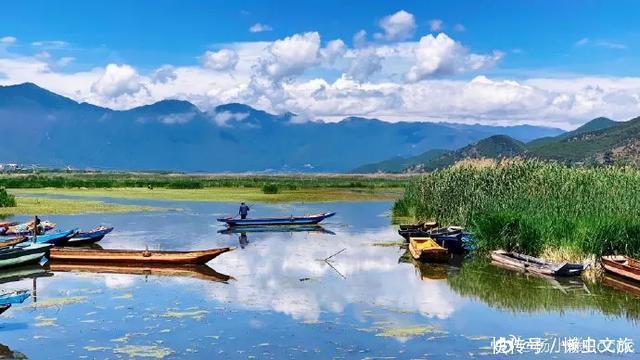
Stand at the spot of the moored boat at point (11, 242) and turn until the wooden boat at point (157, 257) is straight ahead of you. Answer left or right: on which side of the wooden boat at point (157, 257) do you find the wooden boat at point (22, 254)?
right

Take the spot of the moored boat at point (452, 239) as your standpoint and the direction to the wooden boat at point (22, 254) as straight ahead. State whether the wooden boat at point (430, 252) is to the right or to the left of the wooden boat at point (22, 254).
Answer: left

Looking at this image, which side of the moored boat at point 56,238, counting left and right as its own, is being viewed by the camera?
right

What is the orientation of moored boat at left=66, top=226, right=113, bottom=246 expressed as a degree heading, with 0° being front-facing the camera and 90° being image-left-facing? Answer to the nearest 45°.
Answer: approximately 225°

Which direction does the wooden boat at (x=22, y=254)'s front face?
to the viewer's right

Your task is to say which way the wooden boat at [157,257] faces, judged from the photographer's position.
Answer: facing to the right of the viewer

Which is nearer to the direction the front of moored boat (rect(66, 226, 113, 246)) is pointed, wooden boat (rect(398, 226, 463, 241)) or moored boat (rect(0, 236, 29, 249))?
the wooden boat
